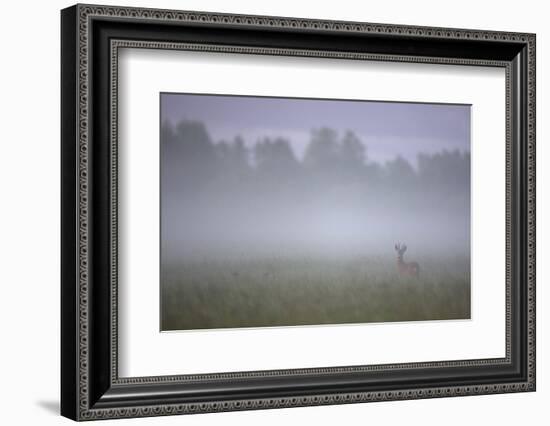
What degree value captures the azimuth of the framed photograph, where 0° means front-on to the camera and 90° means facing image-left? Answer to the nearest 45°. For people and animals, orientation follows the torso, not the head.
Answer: approximately 315°
